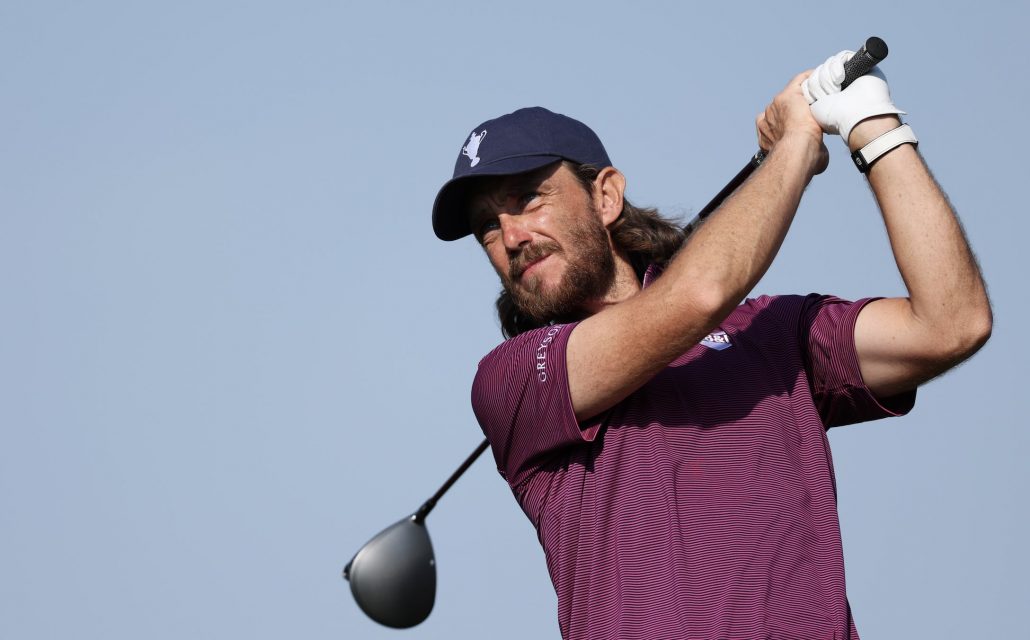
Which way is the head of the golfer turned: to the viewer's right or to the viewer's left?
to the viewer's left

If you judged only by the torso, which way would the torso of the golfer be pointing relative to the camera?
toward the camera
